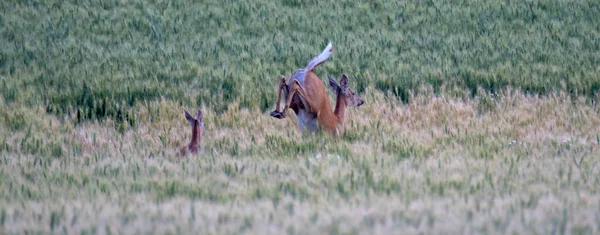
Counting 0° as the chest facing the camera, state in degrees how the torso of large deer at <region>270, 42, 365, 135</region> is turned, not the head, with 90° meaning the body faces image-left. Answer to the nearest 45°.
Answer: approximately 225°
